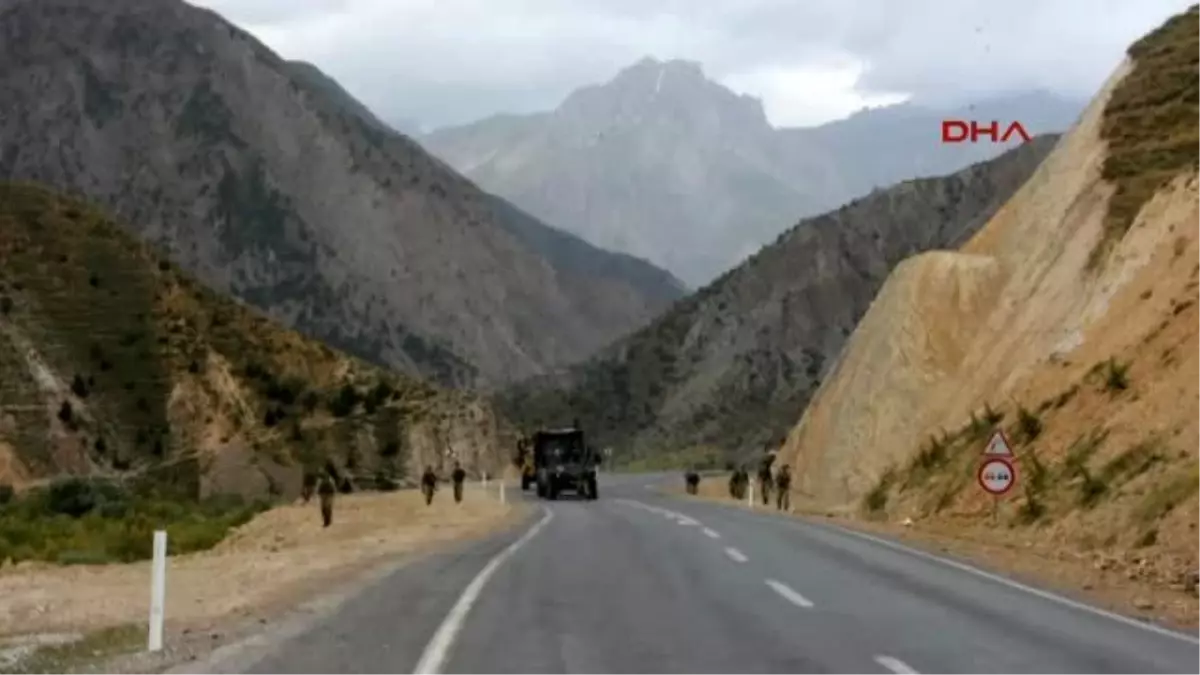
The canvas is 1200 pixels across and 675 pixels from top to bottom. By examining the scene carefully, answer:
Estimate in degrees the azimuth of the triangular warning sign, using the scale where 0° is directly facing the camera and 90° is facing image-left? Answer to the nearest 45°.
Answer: approximately 0°

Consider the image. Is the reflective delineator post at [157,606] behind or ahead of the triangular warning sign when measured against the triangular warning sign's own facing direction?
ahead

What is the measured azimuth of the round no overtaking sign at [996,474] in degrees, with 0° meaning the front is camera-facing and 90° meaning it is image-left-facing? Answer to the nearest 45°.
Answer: approximately 0°

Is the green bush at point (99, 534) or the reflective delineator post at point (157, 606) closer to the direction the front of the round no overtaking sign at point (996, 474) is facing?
the reflective delineator post

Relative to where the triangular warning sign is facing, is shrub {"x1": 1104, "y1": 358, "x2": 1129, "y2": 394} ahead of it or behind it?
behind

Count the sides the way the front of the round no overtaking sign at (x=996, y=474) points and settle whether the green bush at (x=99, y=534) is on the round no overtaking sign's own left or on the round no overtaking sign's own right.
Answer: on the round no overtaking sign's own right

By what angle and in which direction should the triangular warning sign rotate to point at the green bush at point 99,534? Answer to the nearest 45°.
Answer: approximately 90° to its right
